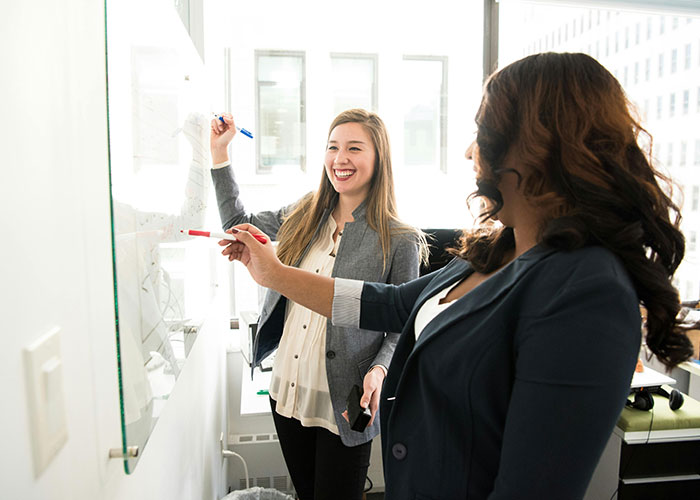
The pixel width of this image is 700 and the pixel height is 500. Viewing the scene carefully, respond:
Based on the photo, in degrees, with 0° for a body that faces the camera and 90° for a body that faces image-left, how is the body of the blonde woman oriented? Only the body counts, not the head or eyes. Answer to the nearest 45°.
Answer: approximately 45°

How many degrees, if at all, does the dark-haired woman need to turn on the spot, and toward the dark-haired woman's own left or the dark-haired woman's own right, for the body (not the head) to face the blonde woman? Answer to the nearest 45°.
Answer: approximately 45° to the dark-haired woman's own right

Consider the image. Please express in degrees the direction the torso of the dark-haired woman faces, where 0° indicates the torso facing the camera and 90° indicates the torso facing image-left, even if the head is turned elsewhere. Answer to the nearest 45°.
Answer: approximately 90°
